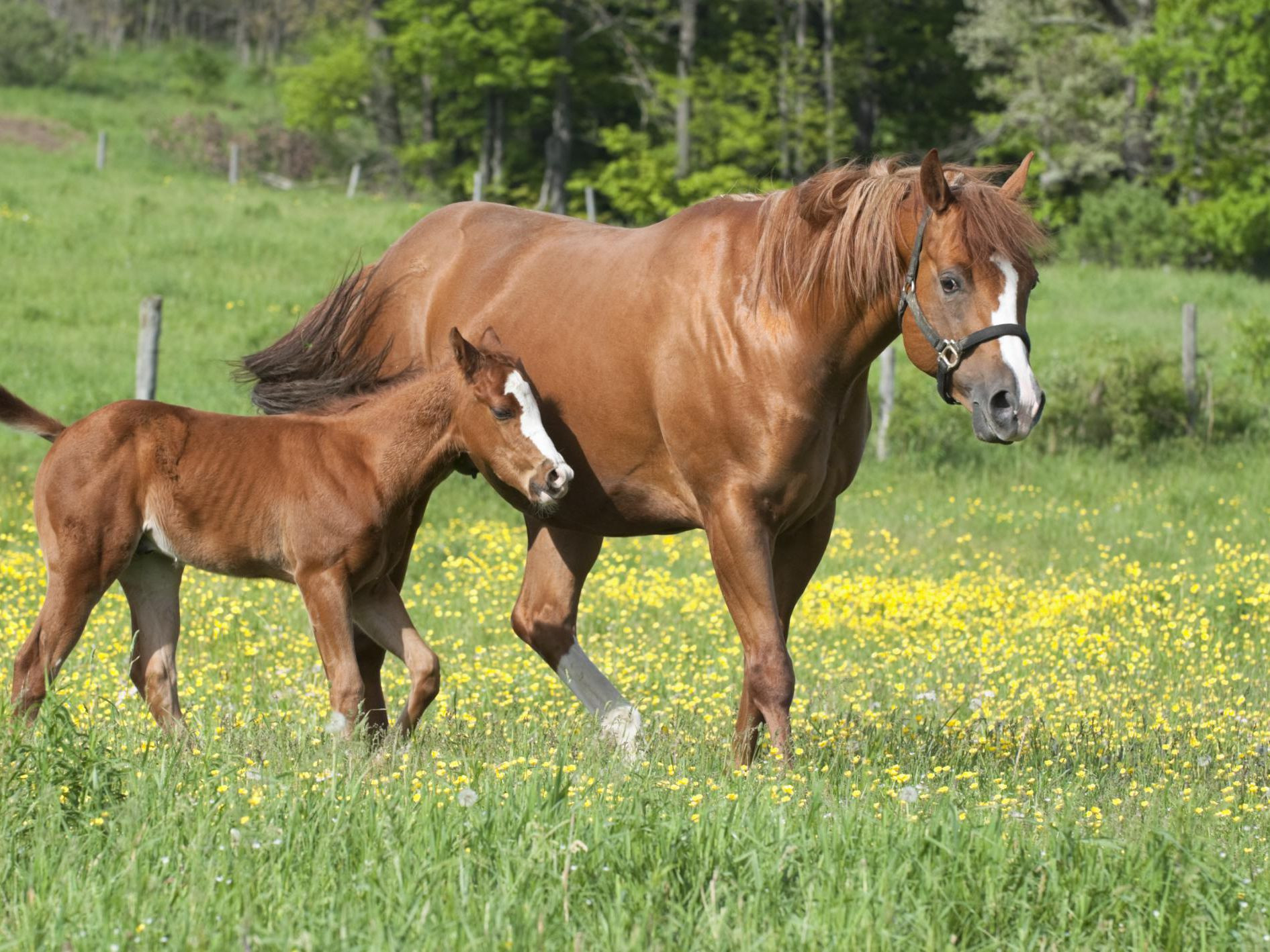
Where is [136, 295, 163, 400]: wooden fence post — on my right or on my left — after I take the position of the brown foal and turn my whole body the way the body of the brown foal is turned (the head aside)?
on my left

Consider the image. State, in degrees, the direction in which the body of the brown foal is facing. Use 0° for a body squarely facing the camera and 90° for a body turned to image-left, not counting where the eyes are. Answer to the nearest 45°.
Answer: approximately 270°

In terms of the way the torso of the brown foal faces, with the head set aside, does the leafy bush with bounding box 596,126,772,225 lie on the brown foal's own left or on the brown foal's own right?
on the brown foal's own left

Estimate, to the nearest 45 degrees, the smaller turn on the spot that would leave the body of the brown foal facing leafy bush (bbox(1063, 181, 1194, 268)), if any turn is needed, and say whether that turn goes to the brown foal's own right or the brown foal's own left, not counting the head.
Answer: approximately 45° to the brown foal's own left

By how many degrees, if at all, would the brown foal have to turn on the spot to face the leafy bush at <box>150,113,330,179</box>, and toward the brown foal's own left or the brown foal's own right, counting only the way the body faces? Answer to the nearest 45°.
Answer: approximately 90° to the brown foal's own left

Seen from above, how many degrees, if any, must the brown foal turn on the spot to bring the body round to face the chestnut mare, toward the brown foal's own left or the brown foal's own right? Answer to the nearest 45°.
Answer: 0° — it already faces it

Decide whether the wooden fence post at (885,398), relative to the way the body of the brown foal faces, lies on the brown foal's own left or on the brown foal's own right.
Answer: on the brown foal's own left

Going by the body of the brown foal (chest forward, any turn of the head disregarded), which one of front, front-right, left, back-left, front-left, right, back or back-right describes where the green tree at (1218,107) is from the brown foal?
front-left

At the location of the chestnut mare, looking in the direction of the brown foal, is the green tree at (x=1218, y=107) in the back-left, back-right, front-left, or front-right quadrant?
back-right

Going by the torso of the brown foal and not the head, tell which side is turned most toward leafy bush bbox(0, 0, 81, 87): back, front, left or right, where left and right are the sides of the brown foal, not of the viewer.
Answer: left
